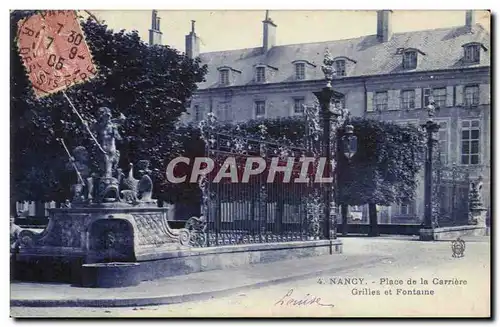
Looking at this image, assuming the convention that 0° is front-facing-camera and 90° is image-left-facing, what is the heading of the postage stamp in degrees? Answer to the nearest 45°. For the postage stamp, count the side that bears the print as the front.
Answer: approximately 0°

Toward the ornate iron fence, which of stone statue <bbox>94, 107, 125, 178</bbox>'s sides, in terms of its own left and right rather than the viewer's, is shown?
left

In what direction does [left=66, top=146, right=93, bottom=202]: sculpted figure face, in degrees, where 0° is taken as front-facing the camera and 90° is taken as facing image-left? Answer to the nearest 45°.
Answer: approximately 45°

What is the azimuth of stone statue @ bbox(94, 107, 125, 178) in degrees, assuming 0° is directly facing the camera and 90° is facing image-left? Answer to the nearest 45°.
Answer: approximately 315°

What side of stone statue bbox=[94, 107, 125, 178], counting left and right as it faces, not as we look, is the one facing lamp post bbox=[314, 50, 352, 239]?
left
